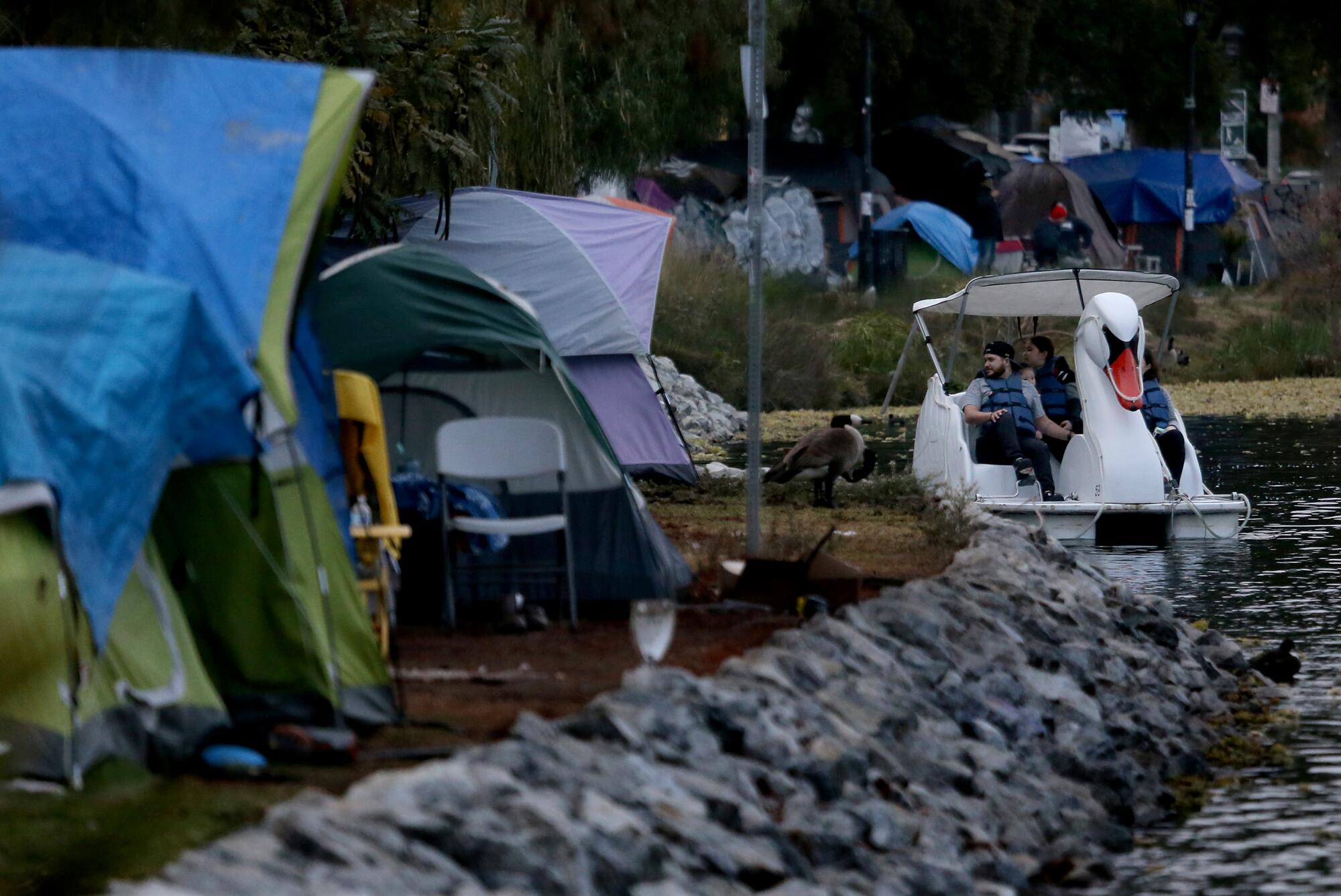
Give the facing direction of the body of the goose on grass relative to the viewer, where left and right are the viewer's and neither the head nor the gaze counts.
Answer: facing to the right of the viewer

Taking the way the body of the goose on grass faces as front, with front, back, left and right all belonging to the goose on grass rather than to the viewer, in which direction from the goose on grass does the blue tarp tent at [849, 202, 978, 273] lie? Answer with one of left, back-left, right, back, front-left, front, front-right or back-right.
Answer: left

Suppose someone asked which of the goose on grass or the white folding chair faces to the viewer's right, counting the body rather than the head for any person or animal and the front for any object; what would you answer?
the goose on grass

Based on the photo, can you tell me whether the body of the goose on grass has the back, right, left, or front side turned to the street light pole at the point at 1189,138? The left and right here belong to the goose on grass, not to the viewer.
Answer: left

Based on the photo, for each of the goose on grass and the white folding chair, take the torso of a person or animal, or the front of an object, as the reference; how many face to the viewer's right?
1

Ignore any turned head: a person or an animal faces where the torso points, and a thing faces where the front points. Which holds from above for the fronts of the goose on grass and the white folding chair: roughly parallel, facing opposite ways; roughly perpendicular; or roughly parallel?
roughly perpendicular

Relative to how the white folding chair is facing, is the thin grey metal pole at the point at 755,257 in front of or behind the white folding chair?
behind

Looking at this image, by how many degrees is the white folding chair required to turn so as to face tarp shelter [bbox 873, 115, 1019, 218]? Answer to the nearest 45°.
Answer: approximately 180°

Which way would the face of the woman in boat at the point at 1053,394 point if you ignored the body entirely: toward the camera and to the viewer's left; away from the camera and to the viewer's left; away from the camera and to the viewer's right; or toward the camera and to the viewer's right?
toward the camera and to the viewer's left

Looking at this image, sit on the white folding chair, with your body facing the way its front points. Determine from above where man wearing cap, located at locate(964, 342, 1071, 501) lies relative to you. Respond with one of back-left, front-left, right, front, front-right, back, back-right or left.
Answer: back-left

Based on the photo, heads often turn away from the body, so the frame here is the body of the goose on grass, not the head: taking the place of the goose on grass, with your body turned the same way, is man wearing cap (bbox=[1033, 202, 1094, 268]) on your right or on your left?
on your left

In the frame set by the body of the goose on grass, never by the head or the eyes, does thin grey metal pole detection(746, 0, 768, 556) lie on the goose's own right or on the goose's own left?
on the goose's own right

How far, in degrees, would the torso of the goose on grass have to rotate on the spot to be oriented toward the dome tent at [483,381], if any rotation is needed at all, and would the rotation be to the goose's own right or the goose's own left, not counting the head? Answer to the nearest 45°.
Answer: approximately 135° to the goose's own right

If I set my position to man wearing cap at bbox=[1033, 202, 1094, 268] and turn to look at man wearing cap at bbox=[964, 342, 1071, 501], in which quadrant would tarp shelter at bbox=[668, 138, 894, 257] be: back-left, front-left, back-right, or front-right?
back-right

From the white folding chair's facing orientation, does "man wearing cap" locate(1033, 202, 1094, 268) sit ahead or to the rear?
to the rear

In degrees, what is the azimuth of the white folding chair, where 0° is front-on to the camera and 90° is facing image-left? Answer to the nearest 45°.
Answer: approximately 0°
